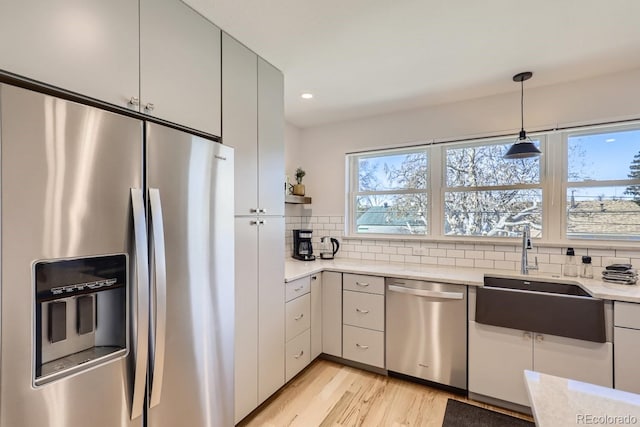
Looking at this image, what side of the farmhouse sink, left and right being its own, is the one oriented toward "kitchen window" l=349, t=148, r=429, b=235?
right

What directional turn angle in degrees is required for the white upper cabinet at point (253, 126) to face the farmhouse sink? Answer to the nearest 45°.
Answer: approximately 45° to its left

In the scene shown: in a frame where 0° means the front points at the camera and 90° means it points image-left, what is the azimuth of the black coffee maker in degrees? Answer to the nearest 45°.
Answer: approximately 315°

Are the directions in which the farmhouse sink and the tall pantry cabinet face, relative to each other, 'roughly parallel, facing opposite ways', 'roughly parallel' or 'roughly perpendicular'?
roughly perpendicular

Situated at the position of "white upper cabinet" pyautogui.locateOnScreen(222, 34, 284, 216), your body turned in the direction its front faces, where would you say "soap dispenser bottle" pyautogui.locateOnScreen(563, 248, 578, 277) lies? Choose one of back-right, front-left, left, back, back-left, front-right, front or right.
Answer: front-left

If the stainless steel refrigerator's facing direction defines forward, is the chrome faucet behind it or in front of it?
in front

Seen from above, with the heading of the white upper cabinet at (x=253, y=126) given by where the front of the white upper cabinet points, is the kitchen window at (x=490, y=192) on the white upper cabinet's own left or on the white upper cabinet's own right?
on the white upper cabinet's own left

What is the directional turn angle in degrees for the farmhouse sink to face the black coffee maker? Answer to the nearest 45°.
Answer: approximately 90° to its right

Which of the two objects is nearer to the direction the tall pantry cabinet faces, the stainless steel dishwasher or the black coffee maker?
the stainless steel dishwasher

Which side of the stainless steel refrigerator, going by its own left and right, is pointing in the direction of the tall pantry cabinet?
left

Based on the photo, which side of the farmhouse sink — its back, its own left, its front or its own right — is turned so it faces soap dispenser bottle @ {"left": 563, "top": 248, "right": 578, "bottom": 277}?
back
